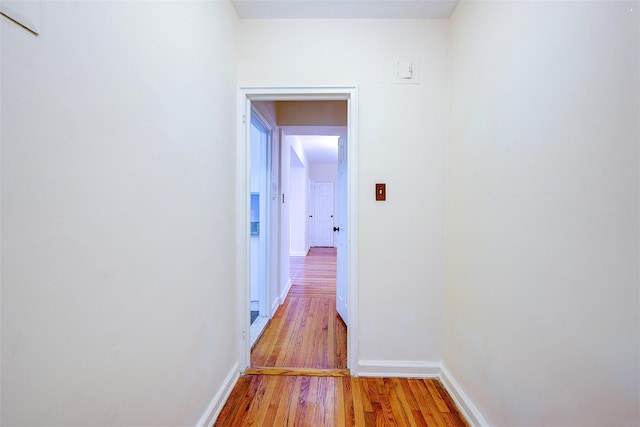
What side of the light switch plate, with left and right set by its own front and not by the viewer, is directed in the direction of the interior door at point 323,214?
back

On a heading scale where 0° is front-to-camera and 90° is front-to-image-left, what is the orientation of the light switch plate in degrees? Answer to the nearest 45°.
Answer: approximately 0°
